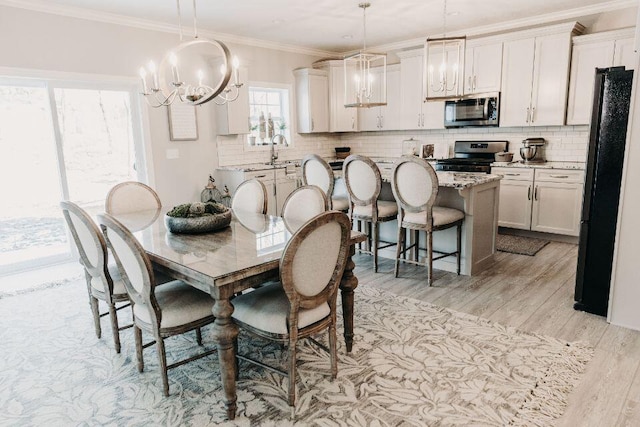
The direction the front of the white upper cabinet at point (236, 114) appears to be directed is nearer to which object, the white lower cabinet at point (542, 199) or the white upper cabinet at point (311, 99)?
the white lower cabinet

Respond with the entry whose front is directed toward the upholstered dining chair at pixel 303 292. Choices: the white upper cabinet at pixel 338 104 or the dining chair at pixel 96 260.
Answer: the white upper cabinet

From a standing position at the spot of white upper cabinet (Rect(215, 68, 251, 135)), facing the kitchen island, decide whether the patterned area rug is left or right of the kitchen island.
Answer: right

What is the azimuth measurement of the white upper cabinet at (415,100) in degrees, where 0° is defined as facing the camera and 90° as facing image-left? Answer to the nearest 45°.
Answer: approximately 45°

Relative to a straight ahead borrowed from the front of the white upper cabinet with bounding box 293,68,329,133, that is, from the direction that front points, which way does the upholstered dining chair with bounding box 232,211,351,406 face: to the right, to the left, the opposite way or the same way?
the opposite way

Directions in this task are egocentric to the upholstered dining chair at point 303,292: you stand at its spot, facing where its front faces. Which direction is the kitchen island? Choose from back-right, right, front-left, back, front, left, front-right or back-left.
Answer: right

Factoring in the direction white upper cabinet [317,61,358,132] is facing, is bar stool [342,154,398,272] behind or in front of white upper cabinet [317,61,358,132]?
in front

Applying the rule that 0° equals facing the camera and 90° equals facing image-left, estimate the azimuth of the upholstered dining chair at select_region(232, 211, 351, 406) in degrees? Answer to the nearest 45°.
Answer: approximately 135°

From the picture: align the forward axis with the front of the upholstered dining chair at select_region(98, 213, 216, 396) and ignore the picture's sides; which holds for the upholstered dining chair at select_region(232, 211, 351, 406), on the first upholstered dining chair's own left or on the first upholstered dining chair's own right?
on the first upholstered dining chair's own right

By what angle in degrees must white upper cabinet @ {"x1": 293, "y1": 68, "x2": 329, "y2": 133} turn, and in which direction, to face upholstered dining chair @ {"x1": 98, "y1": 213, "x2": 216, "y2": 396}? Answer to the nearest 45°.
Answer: approximately 45° to its right

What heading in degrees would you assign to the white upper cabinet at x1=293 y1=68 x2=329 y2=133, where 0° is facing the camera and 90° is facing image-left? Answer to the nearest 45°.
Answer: approximately 315°

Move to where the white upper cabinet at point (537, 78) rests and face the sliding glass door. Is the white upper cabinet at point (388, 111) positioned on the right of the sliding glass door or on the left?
right

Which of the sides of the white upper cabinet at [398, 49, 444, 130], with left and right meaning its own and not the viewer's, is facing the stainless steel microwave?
left
